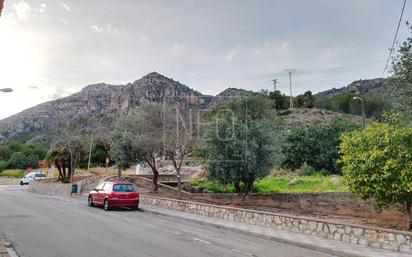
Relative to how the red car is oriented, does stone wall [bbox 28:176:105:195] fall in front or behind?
in front

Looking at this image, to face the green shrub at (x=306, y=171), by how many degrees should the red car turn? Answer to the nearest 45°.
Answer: approximately 90° to its right

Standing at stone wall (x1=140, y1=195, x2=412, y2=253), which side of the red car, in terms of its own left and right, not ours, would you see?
back

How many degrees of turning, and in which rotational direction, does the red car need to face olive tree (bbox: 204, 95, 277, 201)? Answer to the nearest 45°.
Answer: approximately 135° to its right

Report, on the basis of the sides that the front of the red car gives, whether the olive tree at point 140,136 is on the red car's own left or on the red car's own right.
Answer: on the red car's own right

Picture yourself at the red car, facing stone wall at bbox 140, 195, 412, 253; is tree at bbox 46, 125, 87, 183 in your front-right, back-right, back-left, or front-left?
back-left

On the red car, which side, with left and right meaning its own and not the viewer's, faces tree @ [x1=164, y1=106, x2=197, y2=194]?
right

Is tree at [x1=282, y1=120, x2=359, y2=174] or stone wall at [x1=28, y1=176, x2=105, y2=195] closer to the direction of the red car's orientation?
the stone wall

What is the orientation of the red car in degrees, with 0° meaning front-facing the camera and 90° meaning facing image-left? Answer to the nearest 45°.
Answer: approximately 135°
